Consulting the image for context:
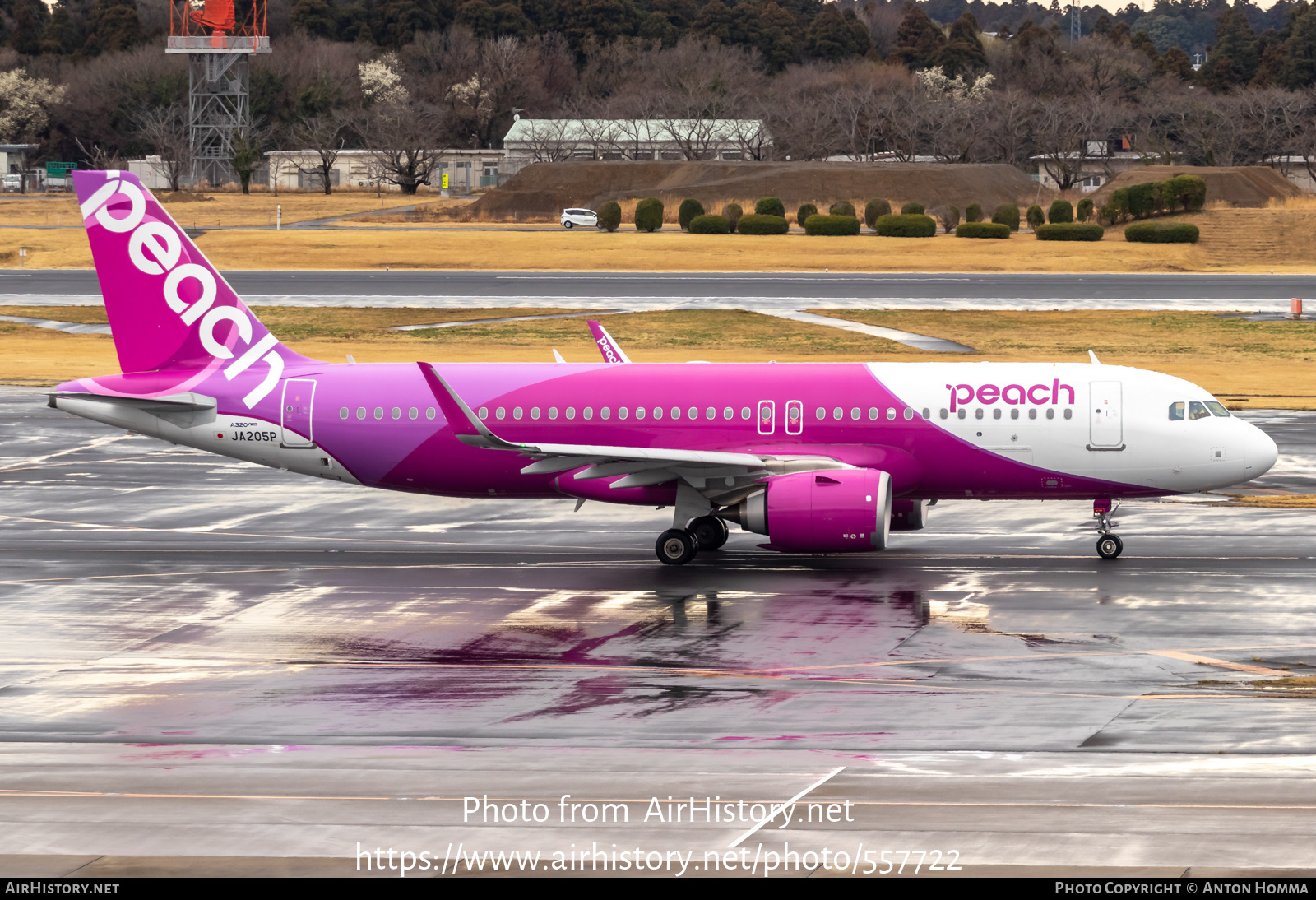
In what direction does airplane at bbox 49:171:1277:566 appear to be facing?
to the viewer's right
